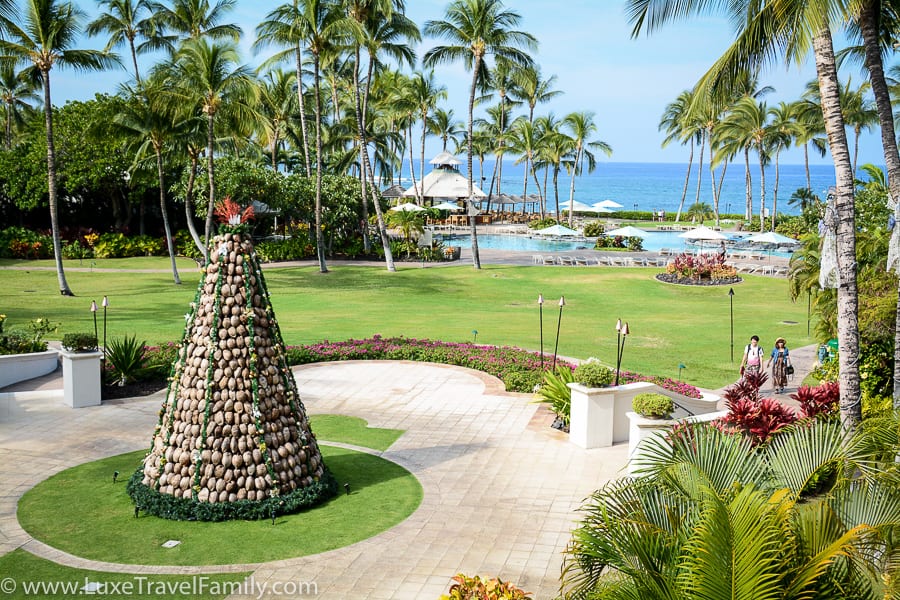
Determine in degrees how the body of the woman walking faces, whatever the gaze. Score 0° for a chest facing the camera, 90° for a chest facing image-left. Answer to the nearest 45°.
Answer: approximately 0°

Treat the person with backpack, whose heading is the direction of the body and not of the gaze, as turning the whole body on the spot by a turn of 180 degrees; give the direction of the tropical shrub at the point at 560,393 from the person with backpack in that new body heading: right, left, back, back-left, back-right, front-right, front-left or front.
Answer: back-left

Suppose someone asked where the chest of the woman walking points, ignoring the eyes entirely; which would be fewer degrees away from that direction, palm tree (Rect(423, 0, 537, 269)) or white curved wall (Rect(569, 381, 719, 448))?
the white curved wall

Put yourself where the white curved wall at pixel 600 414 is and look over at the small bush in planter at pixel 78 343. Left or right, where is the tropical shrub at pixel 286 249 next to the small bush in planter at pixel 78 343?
right

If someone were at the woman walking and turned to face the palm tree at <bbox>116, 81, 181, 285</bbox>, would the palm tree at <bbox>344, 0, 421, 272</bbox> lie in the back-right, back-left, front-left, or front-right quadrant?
front-right

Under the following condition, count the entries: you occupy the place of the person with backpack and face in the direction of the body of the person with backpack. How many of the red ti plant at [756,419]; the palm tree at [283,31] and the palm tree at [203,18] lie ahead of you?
1

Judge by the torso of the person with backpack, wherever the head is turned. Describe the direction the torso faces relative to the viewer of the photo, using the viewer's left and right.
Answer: facing the viewer

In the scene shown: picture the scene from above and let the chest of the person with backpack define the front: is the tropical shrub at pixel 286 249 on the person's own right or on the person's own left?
on the person's own right

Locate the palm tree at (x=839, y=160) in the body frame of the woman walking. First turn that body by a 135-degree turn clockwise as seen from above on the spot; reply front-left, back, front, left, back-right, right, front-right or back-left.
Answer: back-left

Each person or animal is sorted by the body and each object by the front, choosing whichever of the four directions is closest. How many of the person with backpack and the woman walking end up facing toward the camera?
2

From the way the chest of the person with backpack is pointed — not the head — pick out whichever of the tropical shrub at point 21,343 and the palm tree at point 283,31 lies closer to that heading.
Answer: the tropical shrub

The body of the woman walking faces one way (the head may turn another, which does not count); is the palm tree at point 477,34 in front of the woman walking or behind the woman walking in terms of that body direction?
behind

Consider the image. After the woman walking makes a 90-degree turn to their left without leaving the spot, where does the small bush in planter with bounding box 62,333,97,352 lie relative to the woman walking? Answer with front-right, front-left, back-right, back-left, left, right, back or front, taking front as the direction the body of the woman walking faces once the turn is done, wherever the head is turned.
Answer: back-right

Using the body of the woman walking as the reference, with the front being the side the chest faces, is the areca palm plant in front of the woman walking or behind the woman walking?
in front

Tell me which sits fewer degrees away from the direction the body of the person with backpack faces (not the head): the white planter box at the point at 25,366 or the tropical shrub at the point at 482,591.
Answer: the tropical shrub

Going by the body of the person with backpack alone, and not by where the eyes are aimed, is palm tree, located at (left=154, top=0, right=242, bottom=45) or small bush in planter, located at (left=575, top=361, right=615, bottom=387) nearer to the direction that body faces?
the small bush in planter
